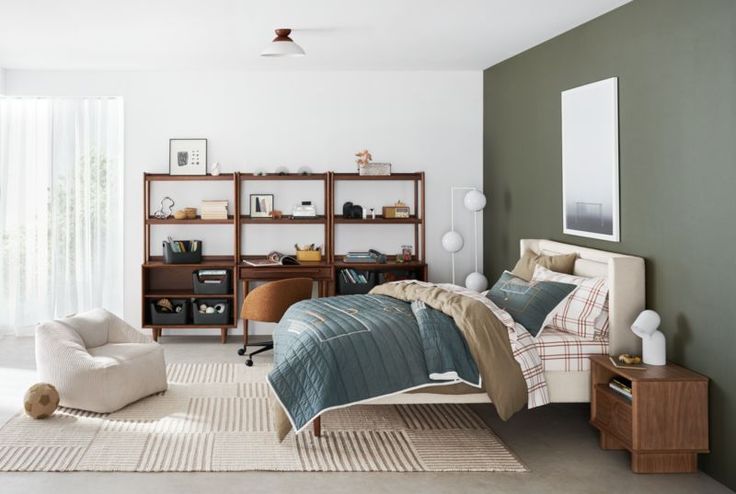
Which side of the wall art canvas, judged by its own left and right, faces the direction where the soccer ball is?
front

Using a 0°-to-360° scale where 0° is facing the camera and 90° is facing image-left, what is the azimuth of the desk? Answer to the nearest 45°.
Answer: approximately 0°

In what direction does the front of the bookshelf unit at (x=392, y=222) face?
toward the camera

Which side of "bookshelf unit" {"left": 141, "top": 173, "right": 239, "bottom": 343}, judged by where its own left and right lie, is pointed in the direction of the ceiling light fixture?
front

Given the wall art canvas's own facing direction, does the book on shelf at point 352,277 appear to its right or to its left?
on its right

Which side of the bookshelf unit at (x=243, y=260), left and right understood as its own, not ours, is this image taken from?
front

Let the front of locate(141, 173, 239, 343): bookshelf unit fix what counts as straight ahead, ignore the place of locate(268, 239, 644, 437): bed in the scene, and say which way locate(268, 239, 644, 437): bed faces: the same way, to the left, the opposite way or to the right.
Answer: to the right

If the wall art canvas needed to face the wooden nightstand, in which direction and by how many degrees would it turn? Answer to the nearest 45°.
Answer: approximately 45° to its left

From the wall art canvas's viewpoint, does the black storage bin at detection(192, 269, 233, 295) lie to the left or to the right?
on its right

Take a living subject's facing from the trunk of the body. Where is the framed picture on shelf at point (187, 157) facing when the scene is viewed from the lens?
facing the viewer

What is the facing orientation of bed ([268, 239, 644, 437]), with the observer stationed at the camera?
facing to the left of the viewer

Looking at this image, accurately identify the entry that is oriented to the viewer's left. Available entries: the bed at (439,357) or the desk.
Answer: the bed

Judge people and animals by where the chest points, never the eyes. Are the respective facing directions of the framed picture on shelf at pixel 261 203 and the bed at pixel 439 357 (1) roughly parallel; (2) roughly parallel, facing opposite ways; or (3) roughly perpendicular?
roughly perpendicular
